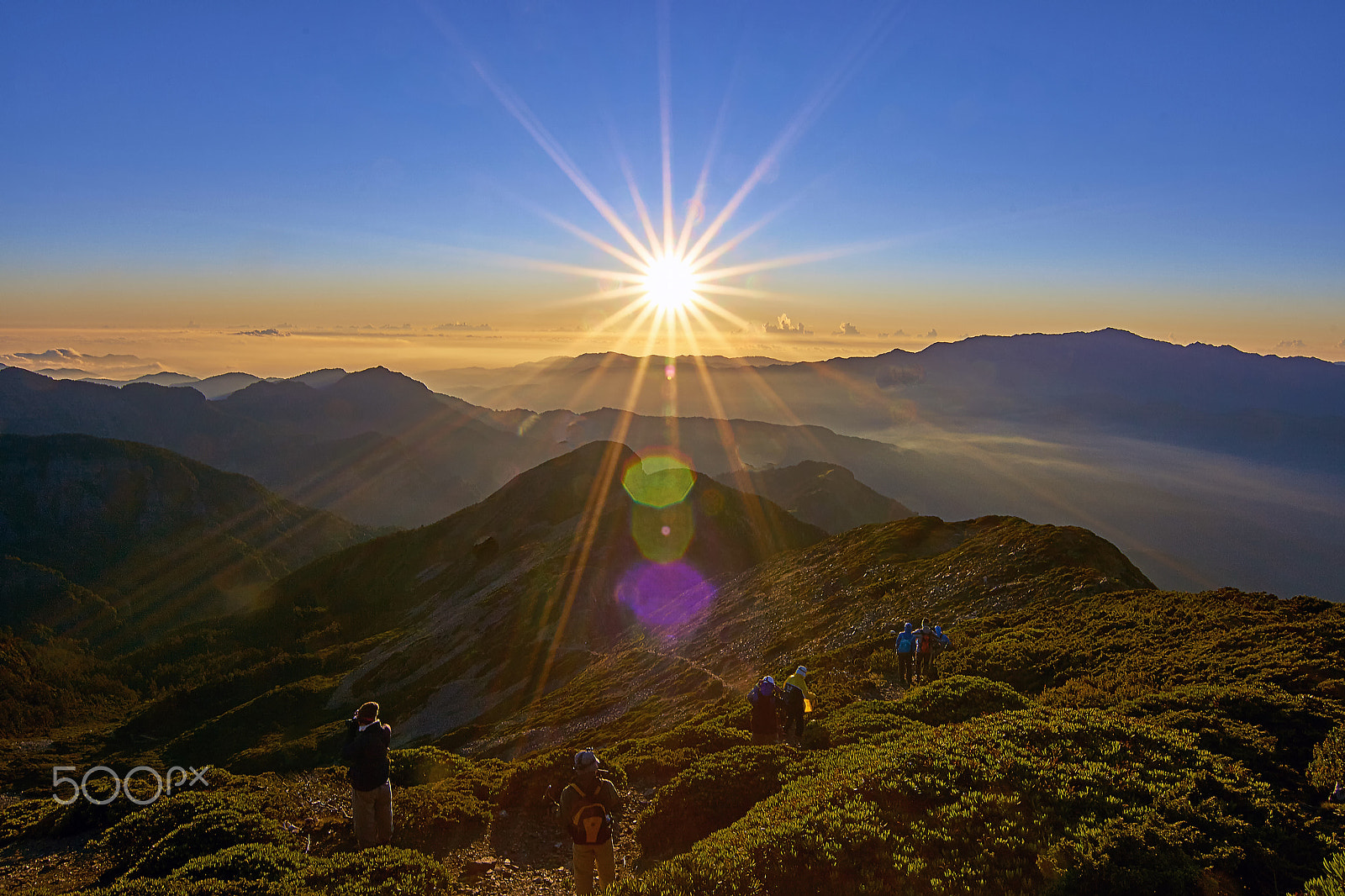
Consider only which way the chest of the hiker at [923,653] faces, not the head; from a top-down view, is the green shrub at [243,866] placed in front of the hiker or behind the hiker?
behind

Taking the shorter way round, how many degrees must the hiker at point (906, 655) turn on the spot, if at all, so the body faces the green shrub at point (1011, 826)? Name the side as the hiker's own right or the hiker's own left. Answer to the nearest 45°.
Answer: approximately 180°

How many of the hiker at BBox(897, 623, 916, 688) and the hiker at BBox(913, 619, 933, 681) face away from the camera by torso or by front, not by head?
2

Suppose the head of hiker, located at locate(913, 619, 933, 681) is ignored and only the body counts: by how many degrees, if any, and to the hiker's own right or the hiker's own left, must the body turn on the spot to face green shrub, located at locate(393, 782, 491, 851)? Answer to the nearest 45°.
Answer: approximately 135° to the hiker's own left

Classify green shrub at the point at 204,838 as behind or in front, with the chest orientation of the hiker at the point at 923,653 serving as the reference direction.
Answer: behind

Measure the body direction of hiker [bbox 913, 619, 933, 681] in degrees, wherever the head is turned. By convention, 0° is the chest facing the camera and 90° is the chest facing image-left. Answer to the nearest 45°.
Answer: approximately 180°

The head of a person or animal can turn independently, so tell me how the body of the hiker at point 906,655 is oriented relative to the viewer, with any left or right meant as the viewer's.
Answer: facing away from the viewer

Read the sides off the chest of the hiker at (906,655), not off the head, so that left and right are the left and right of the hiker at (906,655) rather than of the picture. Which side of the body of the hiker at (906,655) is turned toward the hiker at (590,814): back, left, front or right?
back

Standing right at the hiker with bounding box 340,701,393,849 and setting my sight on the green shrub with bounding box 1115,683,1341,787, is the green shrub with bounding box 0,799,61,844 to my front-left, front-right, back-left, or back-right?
back-left
